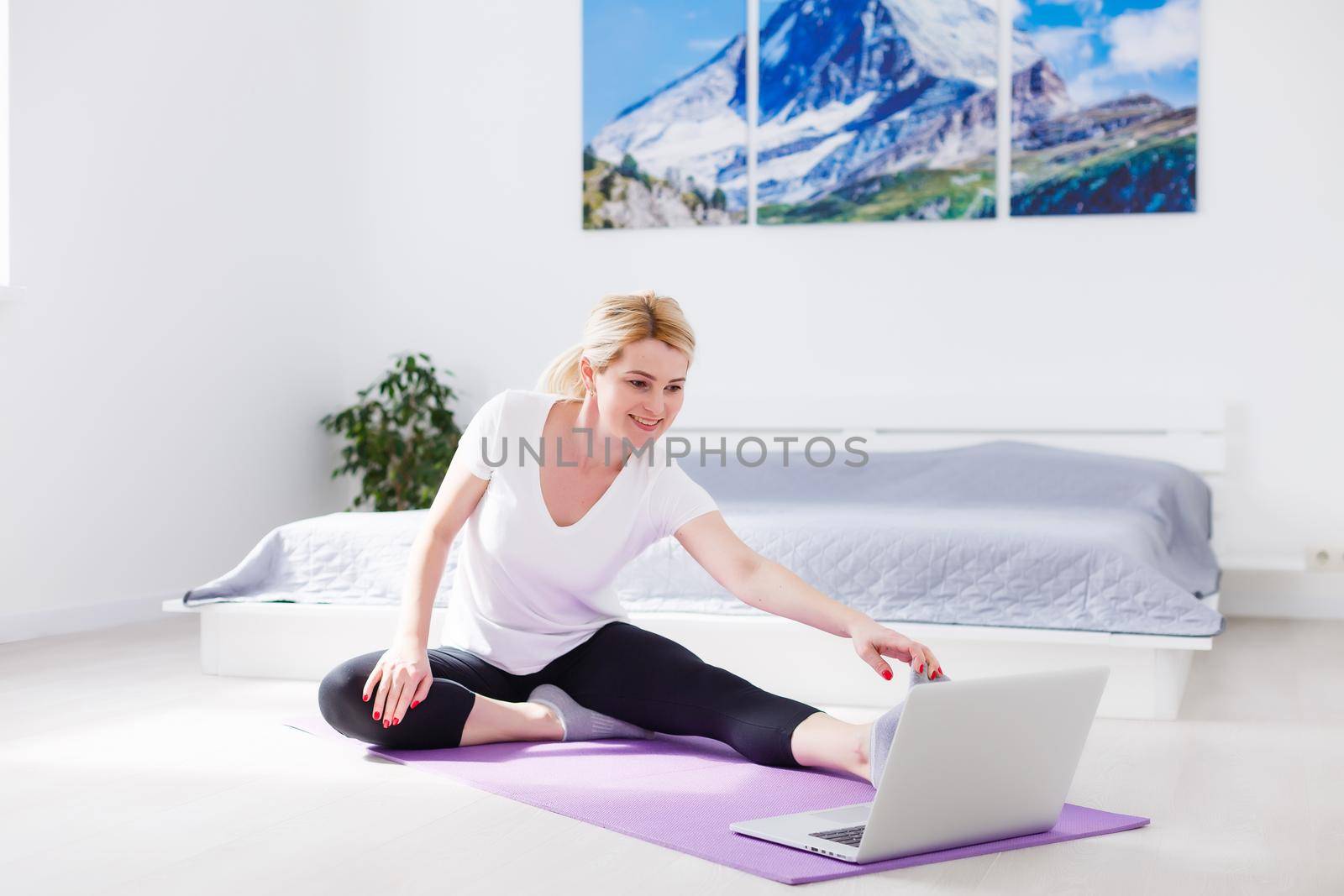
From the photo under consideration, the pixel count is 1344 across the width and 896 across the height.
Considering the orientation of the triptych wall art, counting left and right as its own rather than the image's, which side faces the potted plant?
right

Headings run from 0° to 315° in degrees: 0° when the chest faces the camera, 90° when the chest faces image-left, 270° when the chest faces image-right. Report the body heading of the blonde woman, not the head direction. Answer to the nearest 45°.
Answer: approximately 0°

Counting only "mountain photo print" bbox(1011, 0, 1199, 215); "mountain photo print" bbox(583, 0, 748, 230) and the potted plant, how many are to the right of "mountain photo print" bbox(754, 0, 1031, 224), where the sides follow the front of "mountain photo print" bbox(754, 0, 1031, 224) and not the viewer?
2

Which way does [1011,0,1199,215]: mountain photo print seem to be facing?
toward the camera

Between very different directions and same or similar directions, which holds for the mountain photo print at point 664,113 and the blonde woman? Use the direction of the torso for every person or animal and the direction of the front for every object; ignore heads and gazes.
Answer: same or similar directions

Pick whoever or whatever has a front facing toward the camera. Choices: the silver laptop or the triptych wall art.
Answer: the triptych wall art

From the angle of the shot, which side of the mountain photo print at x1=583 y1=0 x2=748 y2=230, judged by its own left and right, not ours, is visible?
front

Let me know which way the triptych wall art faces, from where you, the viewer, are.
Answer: facing the viewer

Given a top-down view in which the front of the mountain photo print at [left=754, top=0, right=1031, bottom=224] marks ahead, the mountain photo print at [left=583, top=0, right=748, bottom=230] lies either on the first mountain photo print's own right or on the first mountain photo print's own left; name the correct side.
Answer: on the first mountain photo print's own right

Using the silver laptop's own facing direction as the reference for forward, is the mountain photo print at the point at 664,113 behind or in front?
in front

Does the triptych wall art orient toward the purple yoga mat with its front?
yes

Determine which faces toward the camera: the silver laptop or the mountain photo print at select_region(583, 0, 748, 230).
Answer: the mountain photo print

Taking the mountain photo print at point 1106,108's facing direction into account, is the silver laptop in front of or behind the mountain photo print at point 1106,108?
in front

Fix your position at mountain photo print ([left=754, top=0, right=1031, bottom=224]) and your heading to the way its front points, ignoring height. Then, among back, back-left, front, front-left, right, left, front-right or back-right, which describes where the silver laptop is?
front

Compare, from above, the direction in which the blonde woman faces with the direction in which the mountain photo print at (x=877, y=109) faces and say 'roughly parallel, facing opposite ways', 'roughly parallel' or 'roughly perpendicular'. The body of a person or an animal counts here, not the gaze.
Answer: roughly parallel

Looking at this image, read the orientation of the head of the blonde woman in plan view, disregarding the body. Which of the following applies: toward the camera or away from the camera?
toward the camera

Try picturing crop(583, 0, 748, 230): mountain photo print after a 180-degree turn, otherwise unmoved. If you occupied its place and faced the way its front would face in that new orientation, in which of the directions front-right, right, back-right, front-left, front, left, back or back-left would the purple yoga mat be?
back

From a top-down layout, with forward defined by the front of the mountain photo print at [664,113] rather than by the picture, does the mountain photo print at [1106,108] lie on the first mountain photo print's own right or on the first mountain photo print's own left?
on the first mountain photo print's own left
